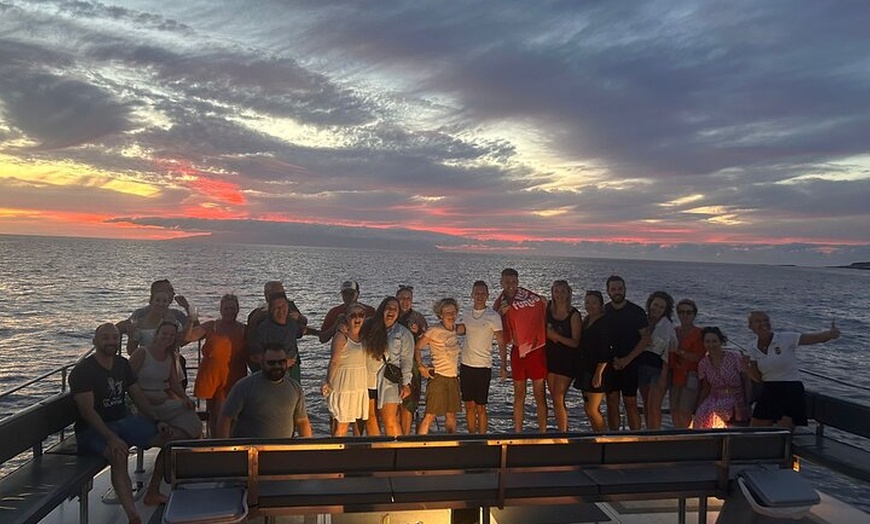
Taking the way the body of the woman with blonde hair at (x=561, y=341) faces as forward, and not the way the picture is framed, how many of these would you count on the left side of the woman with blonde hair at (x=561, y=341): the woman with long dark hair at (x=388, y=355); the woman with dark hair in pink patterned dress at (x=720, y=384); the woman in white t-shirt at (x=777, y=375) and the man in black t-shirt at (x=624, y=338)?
3

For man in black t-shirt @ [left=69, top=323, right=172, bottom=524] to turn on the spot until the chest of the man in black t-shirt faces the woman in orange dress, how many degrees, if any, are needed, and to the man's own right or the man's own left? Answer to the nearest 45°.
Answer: approximately 90° to the man's own left

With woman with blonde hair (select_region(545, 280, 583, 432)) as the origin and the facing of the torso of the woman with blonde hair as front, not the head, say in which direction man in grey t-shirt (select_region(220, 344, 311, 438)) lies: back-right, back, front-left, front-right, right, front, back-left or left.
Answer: front-right

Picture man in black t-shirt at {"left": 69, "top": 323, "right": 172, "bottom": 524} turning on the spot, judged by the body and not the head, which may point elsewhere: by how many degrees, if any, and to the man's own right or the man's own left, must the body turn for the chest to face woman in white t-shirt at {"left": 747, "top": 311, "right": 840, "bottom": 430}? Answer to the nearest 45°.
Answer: approximately 45° to the man's own left

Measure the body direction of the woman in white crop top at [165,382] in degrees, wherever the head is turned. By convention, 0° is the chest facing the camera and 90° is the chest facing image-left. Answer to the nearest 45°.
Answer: approximately 315°

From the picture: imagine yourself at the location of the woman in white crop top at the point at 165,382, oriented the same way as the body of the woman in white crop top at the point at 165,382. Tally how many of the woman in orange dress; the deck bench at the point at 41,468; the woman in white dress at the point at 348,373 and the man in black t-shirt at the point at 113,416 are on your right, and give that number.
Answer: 2

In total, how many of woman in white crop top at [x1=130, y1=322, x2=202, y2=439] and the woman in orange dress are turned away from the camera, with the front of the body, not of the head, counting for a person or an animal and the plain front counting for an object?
0
